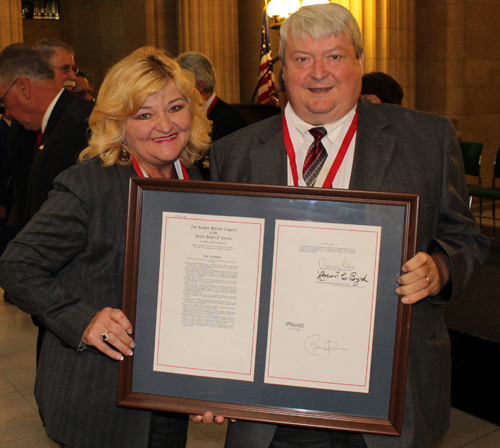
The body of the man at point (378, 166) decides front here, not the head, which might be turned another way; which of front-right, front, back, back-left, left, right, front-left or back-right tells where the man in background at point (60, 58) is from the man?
back-right

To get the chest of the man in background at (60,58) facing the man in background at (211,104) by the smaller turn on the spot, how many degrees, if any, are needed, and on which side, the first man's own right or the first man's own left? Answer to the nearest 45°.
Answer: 0° — they already face them

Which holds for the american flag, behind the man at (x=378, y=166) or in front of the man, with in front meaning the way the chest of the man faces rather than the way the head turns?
behind

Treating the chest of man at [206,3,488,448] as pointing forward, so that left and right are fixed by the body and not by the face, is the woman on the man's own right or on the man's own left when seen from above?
on the man's own right

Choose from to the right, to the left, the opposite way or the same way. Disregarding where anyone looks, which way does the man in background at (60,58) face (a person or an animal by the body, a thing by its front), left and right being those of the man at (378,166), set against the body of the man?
to the left

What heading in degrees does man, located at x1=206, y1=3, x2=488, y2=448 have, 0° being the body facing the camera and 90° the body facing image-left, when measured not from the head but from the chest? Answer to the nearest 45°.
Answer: approximately 0°

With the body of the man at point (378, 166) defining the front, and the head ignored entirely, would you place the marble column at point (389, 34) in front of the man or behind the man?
behind

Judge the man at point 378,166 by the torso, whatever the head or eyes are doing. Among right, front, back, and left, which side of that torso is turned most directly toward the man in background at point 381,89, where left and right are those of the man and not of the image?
back
